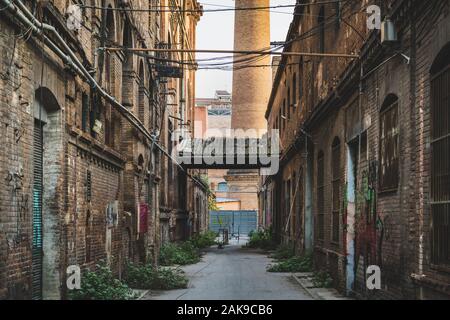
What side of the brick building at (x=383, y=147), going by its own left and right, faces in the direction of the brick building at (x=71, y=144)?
front

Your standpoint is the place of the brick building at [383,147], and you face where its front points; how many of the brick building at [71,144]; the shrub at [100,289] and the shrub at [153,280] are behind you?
0

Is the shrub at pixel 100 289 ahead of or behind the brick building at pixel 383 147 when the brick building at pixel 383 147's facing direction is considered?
ahead

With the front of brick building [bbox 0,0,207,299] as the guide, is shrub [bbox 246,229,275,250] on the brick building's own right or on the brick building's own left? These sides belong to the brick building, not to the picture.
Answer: on the brick building's own left

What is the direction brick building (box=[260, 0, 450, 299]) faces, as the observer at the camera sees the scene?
facing to the left of the viewer

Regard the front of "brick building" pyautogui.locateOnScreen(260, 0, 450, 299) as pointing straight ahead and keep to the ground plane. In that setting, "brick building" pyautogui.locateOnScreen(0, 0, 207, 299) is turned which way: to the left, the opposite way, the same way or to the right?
the opposite way

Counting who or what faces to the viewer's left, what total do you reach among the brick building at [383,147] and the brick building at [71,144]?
1

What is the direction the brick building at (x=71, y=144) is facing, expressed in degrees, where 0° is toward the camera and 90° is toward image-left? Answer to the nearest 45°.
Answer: approximately 270°
